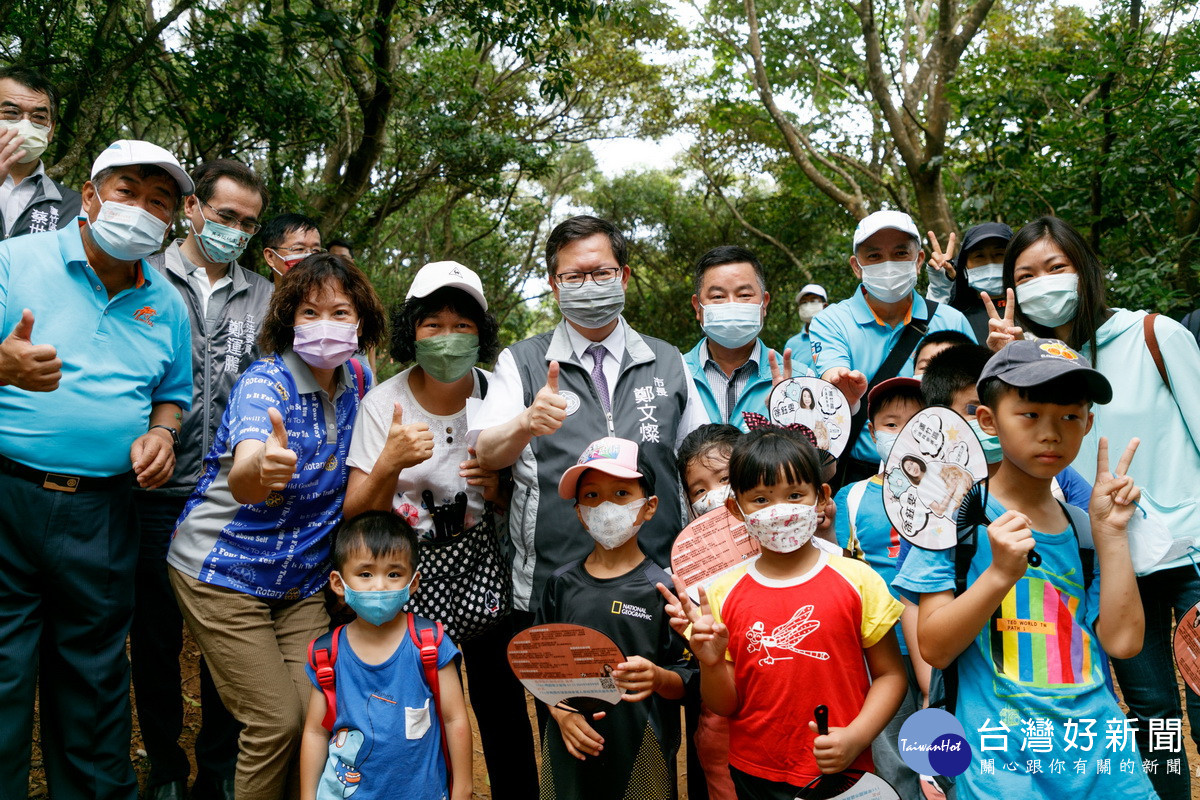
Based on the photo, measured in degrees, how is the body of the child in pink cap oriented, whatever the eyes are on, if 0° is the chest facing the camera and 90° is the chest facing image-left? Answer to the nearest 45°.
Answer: approximately 0°

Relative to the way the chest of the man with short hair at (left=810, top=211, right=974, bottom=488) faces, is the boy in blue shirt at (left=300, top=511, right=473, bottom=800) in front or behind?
in front

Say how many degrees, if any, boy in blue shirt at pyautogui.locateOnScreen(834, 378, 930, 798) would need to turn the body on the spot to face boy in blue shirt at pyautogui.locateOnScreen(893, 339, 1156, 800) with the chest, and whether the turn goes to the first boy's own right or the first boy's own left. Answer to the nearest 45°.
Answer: approximately 45° to the first boy's own left

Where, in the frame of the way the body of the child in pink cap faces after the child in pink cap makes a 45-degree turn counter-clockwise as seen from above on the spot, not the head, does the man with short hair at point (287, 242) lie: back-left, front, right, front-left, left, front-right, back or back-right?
back

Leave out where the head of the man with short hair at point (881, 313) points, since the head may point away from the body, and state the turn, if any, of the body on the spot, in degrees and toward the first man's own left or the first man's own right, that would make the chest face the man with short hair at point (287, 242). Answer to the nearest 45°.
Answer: approximately 90° to the first man's own right

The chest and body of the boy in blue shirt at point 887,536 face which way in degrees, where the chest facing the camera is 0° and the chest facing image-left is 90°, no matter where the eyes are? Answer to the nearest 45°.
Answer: approximately 0°
